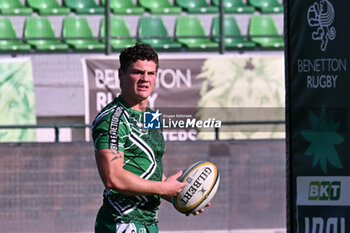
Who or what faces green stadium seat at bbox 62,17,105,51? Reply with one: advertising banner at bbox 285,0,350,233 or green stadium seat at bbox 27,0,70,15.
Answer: green stadium seat at bbox 27,0,70,15

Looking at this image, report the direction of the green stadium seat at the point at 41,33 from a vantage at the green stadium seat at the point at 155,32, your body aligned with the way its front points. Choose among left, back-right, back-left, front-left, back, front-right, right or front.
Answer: back-right

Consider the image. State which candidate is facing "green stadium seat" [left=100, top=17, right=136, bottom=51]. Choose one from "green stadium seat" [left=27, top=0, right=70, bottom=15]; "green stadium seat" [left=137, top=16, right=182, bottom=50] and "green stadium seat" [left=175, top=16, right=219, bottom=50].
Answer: "green stadium seat" [left=27, top=0, right=70, bottom=15]

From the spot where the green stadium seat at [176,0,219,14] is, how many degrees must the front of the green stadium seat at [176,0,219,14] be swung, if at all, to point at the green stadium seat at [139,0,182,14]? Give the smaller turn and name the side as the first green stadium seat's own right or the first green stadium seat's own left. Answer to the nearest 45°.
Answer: approximately 135° to the first green stadium seat's own right

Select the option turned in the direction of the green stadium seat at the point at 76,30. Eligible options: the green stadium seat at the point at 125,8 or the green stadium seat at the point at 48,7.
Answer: the green stadium seat at the point at 48,7

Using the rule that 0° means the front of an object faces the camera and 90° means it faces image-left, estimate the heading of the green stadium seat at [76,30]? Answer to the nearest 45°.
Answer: approximately 315°

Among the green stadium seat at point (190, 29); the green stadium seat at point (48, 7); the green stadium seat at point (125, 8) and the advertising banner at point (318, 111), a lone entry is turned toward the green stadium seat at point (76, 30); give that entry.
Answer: the green stadium seat at point (48, 7)

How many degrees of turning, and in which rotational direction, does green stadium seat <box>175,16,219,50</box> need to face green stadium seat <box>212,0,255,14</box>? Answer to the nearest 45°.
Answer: approximately 90° to its left

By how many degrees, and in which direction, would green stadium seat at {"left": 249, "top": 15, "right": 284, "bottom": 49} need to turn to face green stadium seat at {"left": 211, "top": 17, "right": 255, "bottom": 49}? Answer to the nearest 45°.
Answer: approximately 90° to its right

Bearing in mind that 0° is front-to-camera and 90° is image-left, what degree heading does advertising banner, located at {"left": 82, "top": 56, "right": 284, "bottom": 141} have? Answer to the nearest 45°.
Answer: approximately 0°

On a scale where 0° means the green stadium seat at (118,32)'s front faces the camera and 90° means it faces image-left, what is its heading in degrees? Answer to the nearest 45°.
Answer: approximately 315°

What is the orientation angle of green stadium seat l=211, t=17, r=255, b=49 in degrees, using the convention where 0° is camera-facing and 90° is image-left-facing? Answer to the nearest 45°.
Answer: approximately 315°
